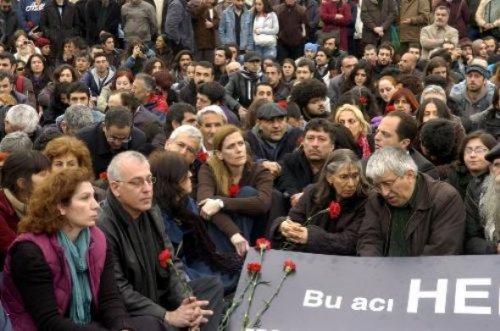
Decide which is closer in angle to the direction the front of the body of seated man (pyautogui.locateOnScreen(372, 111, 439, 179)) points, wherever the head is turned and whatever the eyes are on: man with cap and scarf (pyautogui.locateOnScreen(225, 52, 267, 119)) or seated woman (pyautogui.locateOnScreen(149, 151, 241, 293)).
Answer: the seated woman

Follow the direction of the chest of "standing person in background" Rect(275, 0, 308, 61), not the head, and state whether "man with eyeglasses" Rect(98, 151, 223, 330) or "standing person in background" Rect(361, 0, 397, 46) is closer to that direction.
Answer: the man with eyeglasses

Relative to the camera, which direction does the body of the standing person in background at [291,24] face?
toward the camera

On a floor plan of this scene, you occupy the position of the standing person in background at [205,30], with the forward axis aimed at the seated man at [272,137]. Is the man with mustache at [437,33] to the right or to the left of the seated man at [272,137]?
left

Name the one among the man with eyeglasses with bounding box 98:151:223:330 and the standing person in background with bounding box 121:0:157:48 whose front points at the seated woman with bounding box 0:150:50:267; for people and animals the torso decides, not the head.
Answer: the standing person in background

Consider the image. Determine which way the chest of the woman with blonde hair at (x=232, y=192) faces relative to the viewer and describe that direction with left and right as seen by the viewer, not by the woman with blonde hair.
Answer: facing the viewer

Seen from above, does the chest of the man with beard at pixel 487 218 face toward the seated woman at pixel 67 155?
no

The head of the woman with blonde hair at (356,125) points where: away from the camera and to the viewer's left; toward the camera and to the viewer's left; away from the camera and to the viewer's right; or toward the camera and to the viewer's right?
toward the camera and to the viewer's left

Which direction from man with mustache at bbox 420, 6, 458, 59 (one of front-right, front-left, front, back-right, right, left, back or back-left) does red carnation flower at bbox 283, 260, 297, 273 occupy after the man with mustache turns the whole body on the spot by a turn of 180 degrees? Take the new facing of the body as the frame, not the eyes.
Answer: back

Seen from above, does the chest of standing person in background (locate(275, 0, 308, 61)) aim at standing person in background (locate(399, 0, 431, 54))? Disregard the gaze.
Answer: no

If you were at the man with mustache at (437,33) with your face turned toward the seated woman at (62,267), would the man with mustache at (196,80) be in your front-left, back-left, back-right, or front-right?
front-right

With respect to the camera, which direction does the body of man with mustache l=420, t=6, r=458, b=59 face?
toward the camera

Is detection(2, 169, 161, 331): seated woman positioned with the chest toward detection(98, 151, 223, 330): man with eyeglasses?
no

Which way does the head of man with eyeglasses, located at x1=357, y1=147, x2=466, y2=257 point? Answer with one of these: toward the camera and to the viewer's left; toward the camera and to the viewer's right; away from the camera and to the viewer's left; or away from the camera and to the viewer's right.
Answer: toward the camera and to the viewer's left
